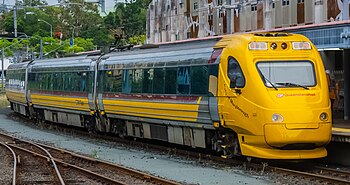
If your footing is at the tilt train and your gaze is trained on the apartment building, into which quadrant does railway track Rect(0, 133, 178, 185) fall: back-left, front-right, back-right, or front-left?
back-left

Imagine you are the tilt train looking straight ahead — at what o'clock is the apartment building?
The apartment building is roughly at 8 o'clock from the tilt train.

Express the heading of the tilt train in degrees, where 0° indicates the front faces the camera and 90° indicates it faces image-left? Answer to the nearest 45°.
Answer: approximately 315°
